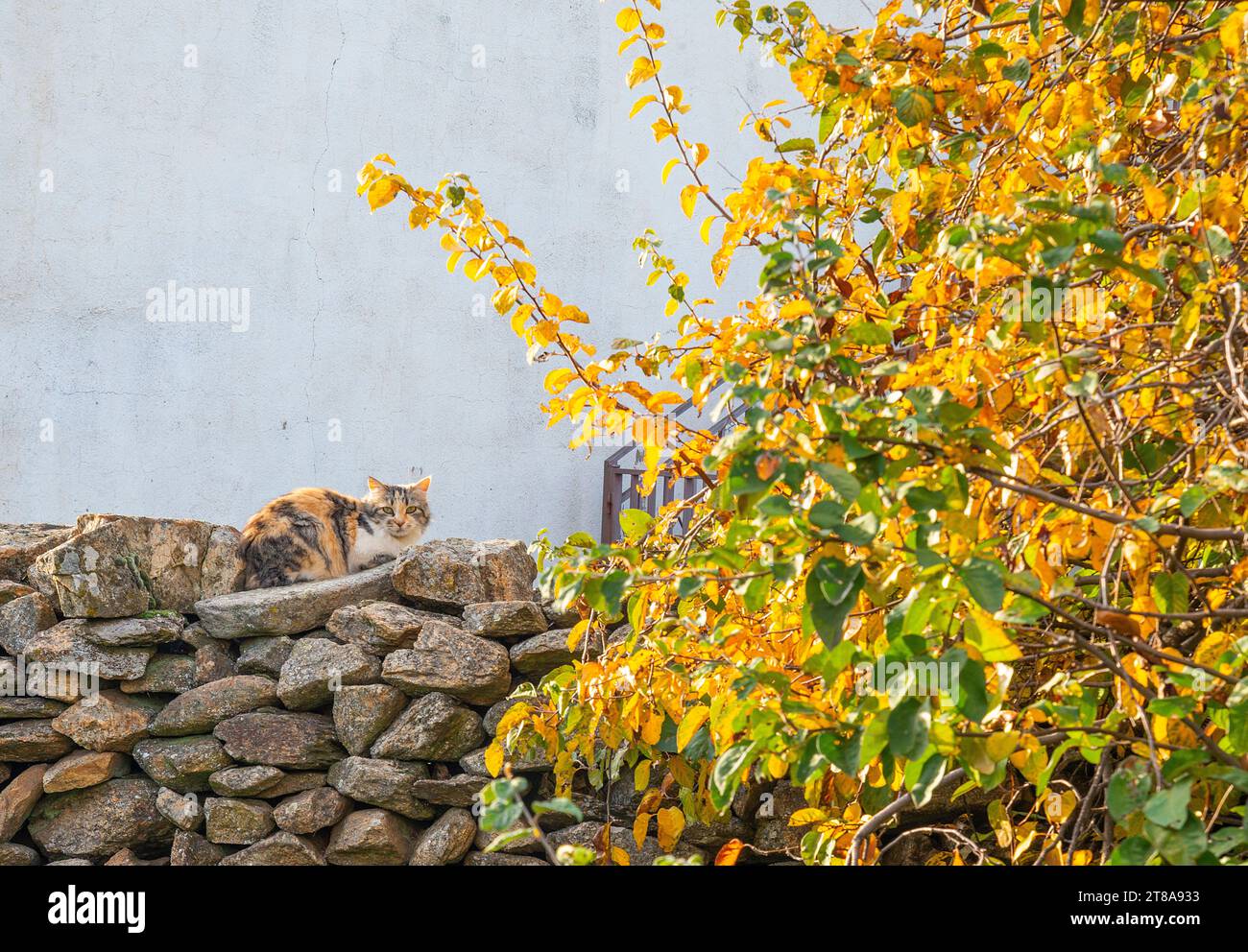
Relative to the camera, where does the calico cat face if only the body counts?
to the viewer's right

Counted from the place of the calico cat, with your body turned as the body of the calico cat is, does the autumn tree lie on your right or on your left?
on your right

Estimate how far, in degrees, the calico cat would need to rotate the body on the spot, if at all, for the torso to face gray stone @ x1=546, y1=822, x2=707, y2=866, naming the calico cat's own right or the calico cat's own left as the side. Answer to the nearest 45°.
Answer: approximately 45° to the calico cat's own right
